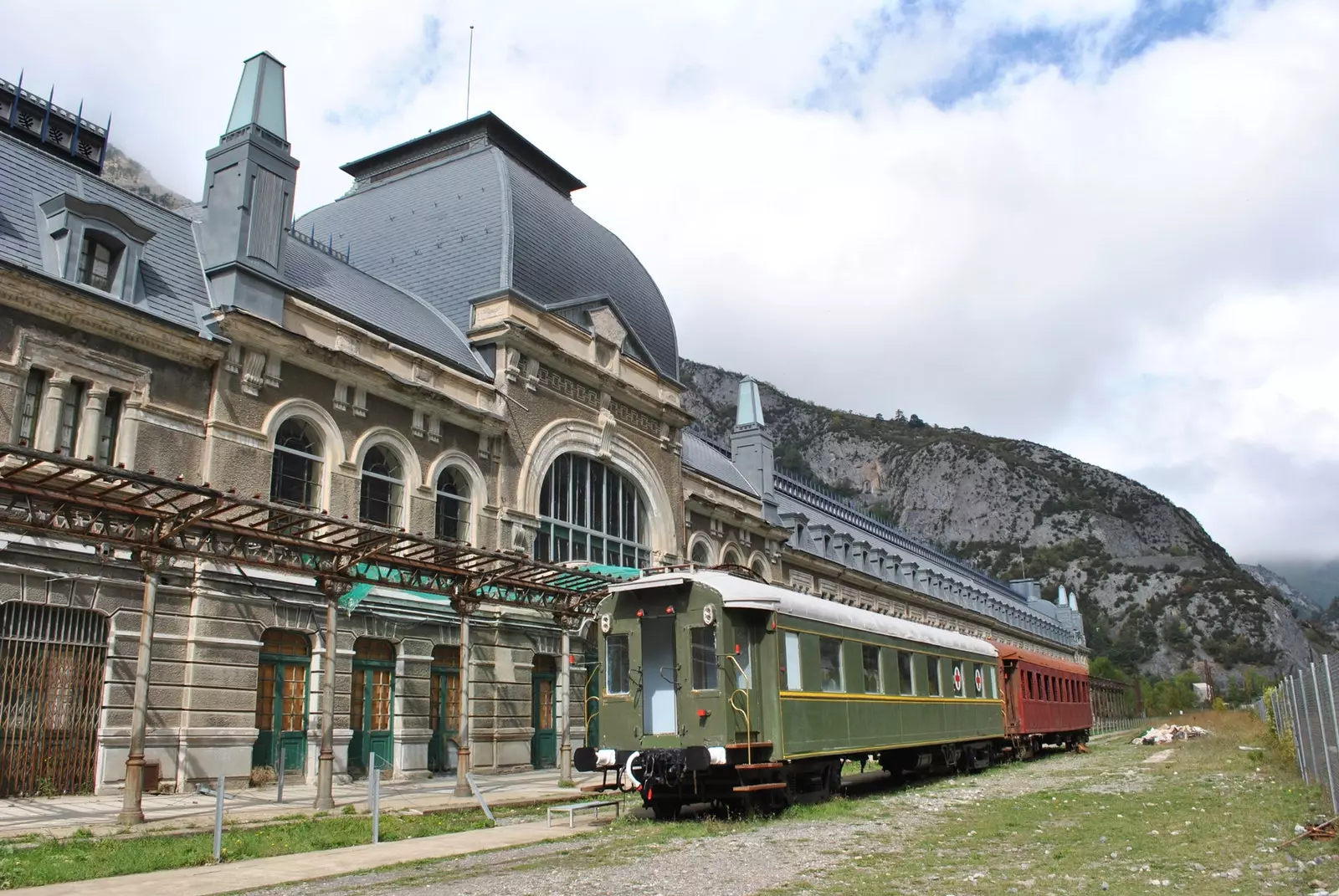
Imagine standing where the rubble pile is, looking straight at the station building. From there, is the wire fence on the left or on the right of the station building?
left

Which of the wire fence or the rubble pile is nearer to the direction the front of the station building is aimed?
the wire fence

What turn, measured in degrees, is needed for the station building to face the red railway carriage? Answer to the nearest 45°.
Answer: approximately 45° to its left

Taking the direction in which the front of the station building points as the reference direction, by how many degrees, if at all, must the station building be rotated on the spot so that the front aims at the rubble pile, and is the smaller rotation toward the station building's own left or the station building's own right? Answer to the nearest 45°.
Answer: approximately 90° to the station building's own left

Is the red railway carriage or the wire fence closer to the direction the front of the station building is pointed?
the wire fence

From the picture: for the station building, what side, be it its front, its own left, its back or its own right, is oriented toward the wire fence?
front

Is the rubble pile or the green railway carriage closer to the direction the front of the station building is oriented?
the green railway carriage

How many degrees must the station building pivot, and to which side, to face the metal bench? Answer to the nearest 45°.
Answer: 0° — it already faces it
